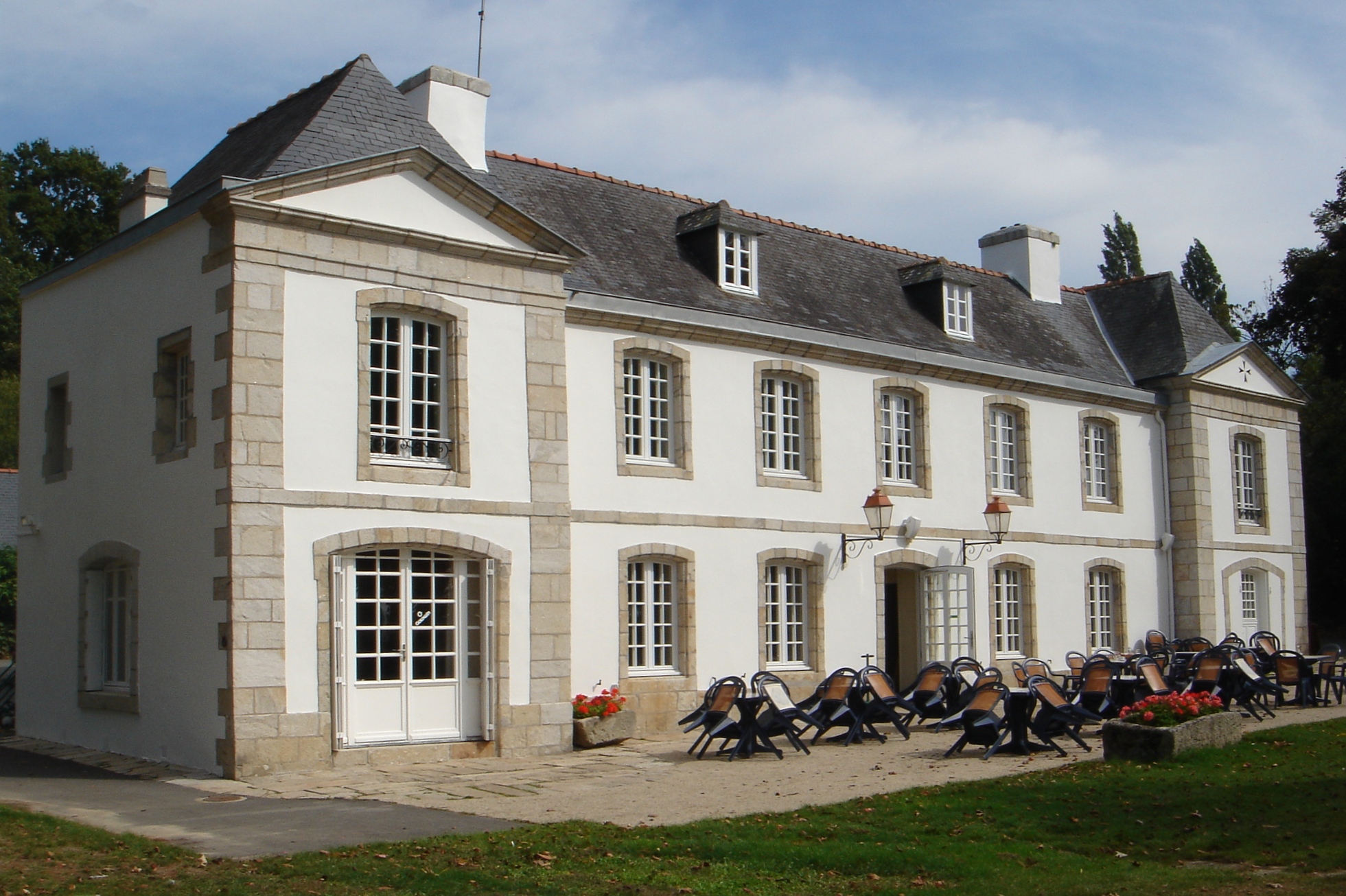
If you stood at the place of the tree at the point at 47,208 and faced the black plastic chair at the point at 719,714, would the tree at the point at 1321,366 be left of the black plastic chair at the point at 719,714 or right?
left

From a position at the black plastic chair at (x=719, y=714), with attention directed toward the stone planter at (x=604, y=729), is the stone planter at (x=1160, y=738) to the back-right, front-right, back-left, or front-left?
back-right

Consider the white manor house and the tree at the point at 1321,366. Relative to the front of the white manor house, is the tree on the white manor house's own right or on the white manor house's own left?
on the white manor house's own left

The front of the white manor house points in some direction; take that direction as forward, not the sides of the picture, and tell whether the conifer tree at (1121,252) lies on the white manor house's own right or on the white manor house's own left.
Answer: on the white manor house's own left

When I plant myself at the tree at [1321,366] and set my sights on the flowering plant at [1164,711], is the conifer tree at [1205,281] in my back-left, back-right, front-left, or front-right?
back-right

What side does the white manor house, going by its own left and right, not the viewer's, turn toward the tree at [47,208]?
back

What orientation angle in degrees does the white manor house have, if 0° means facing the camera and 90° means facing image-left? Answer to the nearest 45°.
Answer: approximately 315°

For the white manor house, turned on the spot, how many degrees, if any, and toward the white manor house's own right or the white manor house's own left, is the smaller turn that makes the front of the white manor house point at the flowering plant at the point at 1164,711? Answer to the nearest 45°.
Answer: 0° — it already faces it
